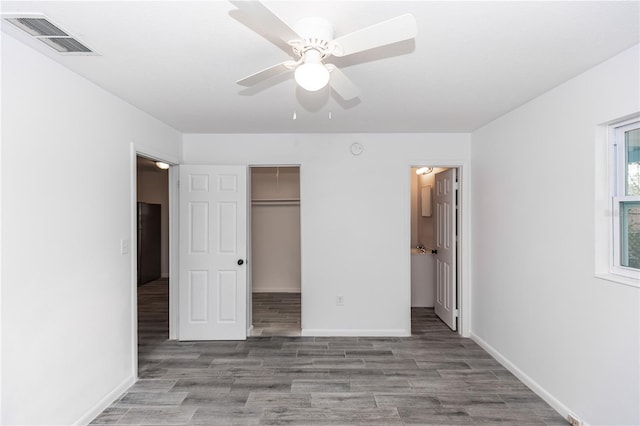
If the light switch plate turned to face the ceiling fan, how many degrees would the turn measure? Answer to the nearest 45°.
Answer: approximately 45° to its right

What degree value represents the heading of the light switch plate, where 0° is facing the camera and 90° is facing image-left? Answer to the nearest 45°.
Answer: approximately 315°

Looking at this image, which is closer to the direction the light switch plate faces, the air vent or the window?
the window

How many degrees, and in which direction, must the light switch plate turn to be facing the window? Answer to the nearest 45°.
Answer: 0° — it already faces it

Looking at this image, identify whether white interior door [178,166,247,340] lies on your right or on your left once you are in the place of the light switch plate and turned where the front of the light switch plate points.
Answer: on your left

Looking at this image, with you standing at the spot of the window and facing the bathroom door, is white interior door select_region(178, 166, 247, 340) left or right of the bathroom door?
left

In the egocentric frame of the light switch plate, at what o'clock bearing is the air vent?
The air vent is roughly at 2 o'clock from the light switch plate.

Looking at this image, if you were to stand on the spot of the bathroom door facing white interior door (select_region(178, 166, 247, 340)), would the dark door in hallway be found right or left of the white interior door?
right

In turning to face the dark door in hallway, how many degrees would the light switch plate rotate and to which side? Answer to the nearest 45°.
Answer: approximately 135° to its left
